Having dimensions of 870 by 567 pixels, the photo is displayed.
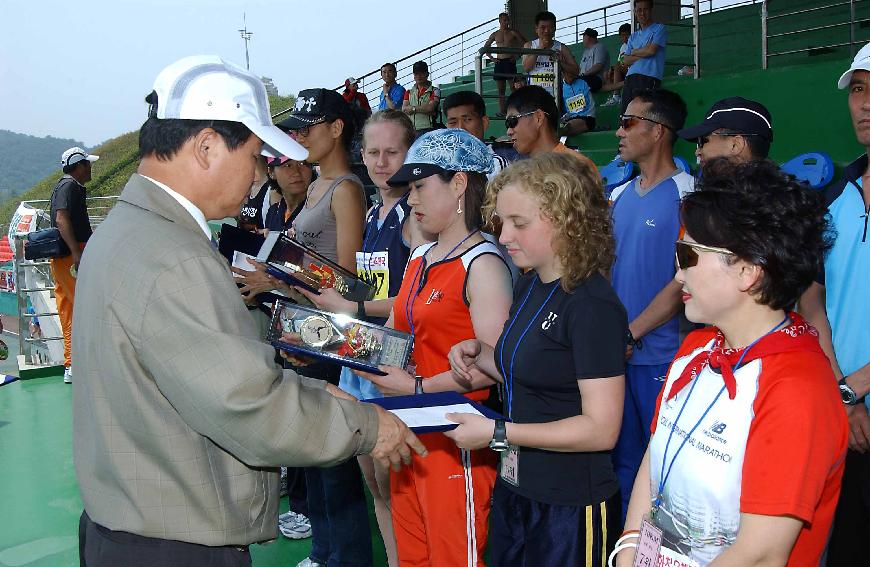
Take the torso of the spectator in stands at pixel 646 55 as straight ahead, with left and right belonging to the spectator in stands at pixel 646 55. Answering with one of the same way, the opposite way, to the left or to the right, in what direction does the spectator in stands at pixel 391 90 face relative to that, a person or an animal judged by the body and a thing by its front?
the same way

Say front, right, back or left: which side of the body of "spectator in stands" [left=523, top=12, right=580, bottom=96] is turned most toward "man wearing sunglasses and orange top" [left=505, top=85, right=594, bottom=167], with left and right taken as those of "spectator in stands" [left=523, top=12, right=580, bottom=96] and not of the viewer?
front

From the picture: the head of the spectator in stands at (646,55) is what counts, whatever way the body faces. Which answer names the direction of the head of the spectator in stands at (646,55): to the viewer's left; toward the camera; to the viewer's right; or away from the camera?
toward the camera

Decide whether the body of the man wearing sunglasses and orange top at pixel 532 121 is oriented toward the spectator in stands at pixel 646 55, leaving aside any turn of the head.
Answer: no

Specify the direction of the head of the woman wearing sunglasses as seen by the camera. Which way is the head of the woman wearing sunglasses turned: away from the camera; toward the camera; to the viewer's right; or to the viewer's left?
to the viewer's left

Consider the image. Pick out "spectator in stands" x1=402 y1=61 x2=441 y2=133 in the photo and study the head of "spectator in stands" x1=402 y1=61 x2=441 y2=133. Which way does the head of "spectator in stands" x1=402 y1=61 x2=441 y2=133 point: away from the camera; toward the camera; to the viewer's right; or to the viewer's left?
toward the camera

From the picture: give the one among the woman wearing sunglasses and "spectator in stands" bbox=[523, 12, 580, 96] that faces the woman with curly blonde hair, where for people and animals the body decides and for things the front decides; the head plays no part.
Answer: the spectator in stands

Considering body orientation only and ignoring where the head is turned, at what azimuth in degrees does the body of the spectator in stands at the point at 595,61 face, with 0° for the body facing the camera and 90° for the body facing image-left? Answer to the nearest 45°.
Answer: approximately 45°

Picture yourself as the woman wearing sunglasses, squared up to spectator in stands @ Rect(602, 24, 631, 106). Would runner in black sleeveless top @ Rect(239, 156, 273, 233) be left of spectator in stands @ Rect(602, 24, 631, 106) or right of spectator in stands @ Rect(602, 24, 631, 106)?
left

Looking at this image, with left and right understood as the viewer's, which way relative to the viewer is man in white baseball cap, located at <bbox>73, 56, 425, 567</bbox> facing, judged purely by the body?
facing to the right of the viewer

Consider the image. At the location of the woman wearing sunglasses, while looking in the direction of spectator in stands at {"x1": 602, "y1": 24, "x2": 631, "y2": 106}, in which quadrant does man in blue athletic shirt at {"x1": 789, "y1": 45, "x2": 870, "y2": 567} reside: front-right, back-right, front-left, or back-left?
front-right

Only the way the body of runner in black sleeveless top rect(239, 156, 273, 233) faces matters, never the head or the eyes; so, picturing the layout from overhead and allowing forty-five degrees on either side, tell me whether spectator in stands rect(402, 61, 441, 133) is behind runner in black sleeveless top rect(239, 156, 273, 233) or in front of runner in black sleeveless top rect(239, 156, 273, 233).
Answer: behind

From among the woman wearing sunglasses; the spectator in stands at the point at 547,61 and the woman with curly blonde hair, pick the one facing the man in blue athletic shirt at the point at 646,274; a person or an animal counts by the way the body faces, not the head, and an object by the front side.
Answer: the spectator in stands

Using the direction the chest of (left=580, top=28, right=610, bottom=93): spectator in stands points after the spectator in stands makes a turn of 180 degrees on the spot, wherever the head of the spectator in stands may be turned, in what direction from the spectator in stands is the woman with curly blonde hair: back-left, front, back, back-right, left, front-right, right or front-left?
back-right

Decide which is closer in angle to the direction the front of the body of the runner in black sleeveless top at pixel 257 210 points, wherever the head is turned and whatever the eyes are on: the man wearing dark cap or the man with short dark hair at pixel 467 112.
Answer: the man wearing dark cap

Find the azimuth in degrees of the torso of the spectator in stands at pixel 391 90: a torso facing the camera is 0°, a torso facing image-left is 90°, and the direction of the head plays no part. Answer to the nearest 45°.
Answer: approximately 45°

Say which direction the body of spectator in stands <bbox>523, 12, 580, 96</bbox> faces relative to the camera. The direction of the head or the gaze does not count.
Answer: toward the camera

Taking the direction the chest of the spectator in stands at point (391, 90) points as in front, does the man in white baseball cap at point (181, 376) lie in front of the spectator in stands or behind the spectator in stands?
in front

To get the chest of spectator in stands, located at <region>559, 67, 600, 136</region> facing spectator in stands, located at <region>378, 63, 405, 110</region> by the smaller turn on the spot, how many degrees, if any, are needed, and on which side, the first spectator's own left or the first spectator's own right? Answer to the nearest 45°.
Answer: approximately 90° to the first spectator's own right

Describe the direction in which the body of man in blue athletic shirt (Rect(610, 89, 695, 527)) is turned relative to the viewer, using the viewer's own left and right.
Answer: facing the viewer and to the left of the viewer

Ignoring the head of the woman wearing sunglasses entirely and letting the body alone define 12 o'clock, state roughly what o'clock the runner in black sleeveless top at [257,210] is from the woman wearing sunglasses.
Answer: The runner in black sleeveless top is roughly at 3 o'clock from the woman wearing sunglasses.

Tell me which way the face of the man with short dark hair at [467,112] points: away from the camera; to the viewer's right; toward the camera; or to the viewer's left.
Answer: toward the camera
